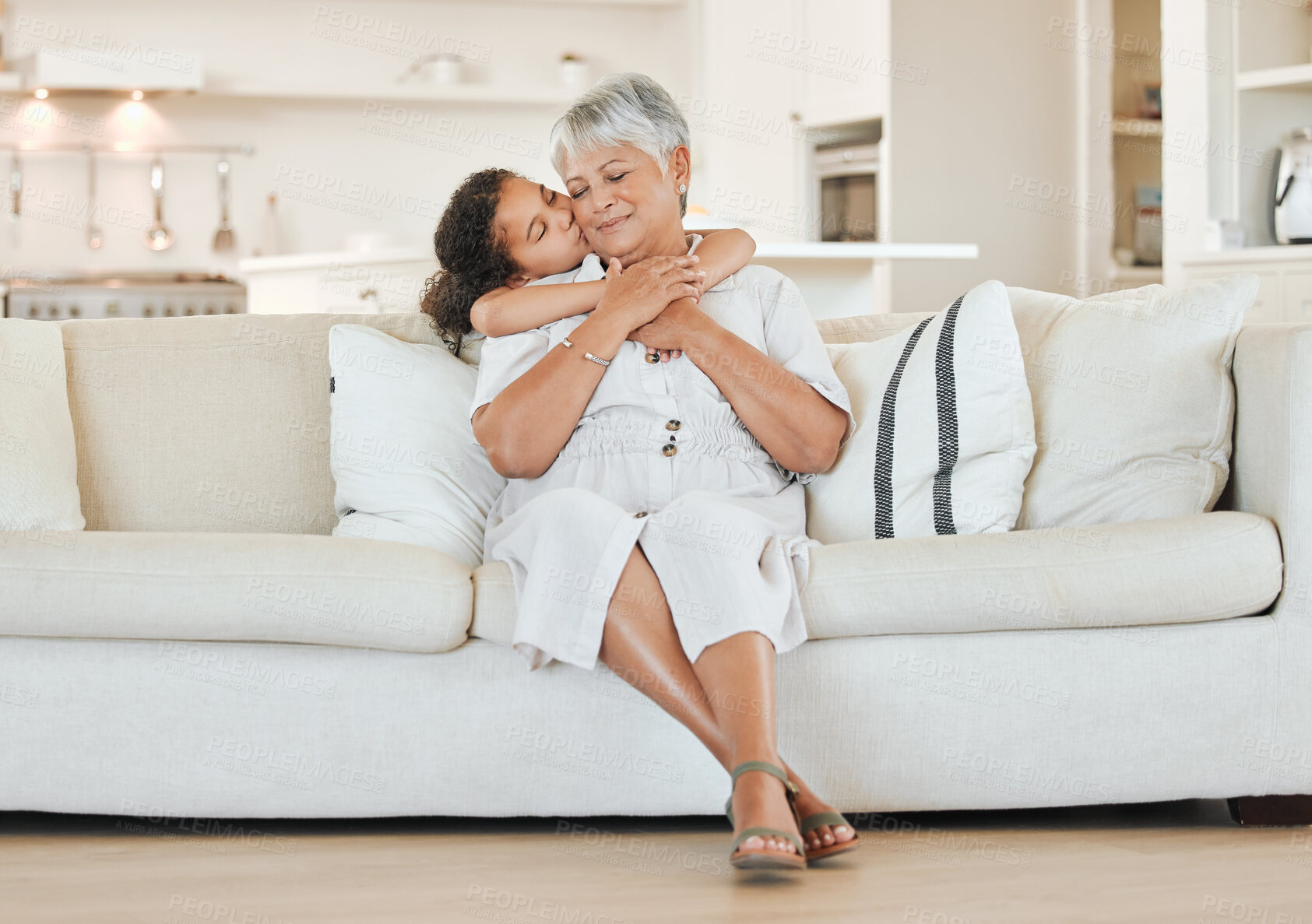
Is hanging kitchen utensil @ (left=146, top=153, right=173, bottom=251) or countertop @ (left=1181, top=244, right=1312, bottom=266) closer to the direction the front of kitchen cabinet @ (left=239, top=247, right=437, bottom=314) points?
the countertop

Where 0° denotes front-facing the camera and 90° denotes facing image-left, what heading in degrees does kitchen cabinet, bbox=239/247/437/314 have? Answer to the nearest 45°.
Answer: approximately 0°

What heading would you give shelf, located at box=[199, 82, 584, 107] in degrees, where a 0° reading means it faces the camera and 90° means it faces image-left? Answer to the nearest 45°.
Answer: approximately 0°

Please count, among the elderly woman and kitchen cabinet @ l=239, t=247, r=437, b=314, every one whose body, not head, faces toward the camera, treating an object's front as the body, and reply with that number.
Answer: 2

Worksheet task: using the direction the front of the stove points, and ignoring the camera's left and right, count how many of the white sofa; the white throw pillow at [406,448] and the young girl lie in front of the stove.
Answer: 3

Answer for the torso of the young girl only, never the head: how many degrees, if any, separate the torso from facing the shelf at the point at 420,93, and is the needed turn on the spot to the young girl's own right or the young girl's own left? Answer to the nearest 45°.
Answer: approximately 135° to the young girl's own left

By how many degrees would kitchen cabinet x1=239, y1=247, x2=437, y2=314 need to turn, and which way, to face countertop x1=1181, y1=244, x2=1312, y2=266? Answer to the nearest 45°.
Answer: approximately 45° to its left
